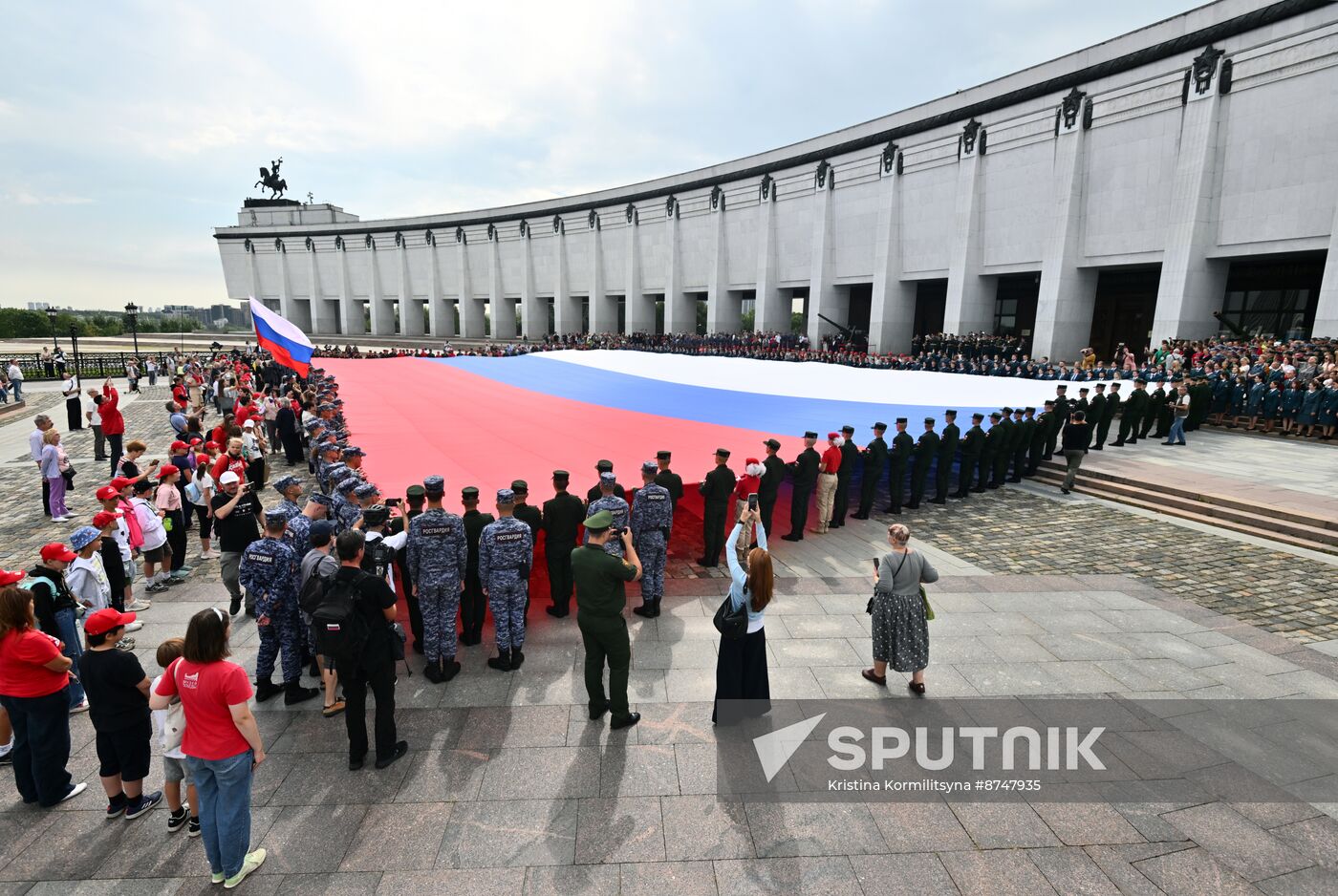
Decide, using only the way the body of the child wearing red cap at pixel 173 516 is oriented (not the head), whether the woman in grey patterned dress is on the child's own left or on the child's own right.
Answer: on the child's own right

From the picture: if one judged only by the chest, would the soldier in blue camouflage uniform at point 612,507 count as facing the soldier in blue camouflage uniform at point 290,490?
no

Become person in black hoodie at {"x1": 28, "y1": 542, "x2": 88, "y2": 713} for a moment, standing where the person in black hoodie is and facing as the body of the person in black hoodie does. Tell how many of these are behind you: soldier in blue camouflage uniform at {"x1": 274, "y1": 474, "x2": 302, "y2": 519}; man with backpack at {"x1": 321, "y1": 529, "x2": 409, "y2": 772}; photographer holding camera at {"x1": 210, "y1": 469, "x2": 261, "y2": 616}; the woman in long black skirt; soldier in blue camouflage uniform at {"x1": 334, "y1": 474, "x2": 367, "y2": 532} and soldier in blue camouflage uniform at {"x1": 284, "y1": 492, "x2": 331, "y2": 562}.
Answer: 0

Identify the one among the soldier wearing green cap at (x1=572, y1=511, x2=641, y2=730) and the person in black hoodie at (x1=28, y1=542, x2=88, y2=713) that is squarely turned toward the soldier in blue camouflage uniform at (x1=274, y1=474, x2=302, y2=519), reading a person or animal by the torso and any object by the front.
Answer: the person in black hoodie

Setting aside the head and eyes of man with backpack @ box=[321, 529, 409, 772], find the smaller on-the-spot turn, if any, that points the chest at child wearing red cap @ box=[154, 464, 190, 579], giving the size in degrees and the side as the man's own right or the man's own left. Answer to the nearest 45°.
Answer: approximately 45° to the man's own left

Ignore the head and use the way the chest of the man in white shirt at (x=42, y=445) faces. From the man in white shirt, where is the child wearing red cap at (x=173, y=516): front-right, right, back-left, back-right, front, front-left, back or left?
right

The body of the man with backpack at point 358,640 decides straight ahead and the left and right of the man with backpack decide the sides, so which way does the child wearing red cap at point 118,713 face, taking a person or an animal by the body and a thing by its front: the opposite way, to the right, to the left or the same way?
the same way

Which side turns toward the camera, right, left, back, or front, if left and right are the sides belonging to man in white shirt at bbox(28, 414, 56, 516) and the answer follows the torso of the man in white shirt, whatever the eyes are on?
right

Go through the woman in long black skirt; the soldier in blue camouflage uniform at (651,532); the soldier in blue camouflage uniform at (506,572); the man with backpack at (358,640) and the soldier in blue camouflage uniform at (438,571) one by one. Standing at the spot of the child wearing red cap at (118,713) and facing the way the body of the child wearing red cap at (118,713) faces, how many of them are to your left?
0

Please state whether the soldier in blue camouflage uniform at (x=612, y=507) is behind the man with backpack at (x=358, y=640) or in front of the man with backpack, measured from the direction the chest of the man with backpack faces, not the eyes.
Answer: in front

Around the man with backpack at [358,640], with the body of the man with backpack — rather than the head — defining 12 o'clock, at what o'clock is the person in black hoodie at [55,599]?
The person in black hoodie is roughly at 9 o'clock from the man with backpack.

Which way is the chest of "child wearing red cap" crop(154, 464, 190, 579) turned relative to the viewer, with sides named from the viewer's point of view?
facing to the right of the viewer

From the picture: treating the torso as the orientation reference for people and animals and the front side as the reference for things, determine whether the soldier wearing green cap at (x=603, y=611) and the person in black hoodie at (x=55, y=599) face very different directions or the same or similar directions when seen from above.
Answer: same or similar directions
